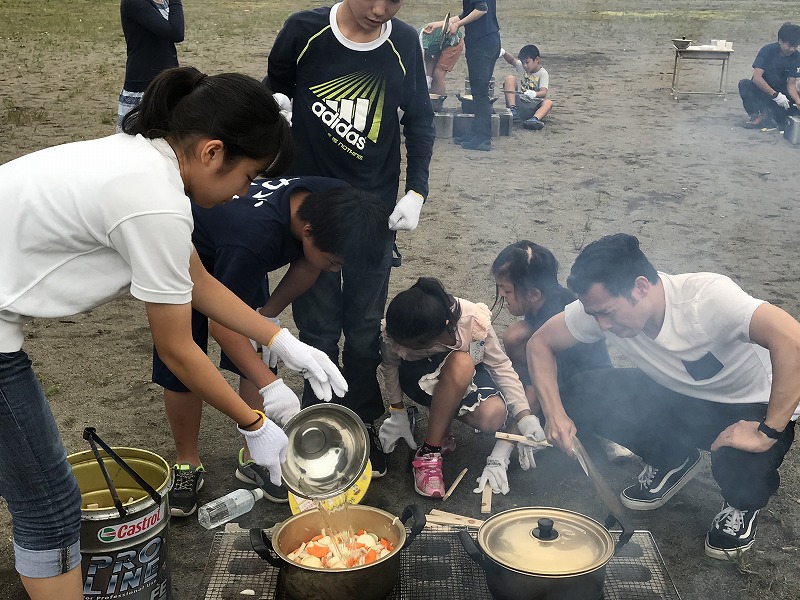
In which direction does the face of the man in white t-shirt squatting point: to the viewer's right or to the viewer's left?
to the viewer's left

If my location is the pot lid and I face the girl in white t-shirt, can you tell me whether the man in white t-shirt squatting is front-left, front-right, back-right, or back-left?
back-right

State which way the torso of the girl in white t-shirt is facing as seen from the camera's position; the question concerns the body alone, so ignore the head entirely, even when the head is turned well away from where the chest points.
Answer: to the viewer's right

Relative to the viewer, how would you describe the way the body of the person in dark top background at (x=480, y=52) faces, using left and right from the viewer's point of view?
facing to the left of the viewer

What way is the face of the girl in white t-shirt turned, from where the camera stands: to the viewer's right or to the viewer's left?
to the viewer's right

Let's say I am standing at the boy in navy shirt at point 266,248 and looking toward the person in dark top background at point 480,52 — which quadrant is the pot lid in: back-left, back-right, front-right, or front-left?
back-right

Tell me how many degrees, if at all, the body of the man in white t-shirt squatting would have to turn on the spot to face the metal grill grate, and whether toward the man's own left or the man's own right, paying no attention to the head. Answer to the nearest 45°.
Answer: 0° — they already face it

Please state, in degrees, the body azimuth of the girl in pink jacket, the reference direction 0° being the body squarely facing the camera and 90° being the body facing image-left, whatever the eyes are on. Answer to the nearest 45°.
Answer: approximately 0°
